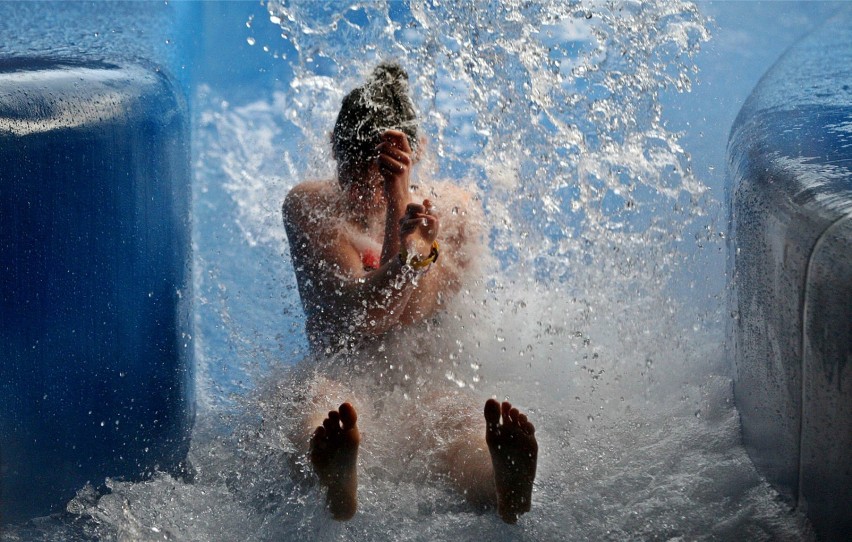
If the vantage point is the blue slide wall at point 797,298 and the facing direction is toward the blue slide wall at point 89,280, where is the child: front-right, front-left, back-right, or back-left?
front-right

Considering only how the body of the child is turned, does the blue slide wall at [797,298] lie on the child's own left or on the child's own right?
on the child's own left

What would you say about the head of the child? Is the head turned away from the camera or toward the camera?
toward the camera

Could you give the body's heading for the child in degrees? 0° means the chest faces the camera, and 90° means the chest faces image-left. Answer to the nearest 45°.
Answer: approximately 0°
